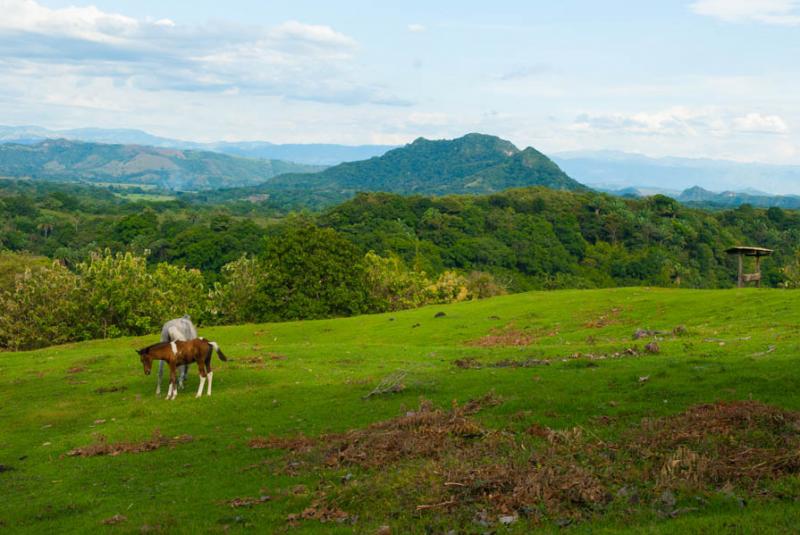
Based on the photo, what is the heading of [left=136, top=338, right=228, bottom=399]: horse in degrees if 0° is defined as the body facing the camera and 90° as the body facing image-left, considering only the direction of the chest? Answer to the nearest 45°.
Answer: approximately 90°

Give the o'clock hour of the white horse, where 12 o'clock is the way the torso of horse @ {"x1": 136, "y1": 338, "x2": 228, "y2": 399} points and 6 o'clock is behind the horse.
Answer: The white horse is roughly at 3 o'clock from the horse.

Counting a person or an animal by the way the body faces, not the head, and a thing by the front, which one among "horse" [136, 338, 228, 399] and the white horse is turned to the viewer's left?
the horse
